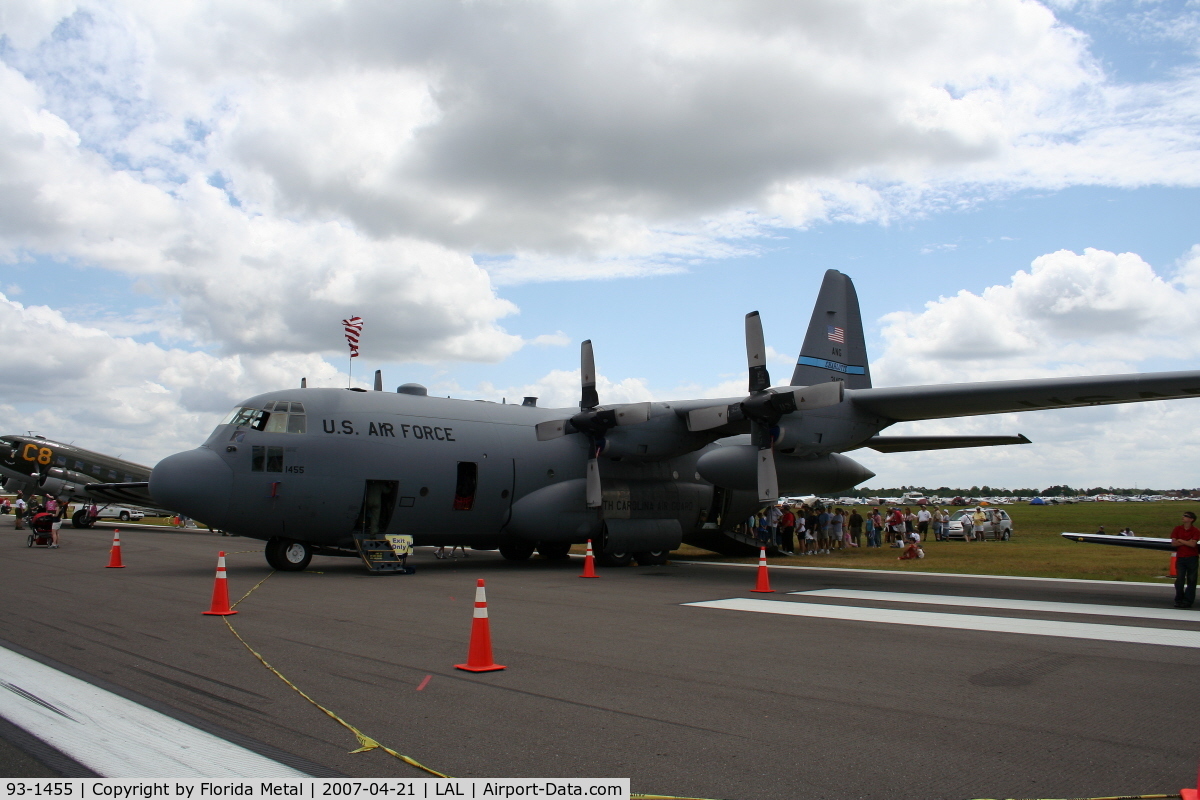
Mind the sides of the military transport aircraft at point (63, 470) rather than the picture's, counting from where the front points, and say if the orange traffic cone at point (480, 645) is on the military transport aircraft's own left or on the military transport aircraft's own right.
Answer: on the military transport aircraft's own left

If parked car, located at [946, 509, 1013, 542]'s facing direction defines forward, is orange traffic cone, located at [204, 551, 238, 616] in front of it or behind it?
in front

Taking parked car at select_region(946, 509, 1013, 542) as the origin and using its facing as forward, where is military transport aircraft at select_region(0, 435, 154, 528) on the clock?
The military transport aircraft is roughly at 1 o'clock from the parked car.

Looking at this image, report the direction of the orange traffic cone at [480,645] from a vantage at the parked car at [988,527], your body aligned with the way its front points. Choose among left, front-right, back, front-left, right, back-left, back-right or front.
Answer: front-left

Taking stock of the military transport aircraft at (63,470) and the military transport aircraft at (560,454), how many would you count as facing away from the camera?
0

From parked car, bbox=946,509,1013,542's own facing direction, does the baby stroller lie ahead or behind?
ahead

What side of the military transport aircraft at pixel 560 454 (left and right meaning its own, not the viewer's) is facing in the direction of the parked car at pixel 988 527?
back

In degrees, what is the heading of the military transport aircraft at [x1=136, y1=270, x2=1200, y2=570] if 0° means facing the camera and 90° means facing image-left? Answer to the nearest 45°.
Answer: approximately 45°

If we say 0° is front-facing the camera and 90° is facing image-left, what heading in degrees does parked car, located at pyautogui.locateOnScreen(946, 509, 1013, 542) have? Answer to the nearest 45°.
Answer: approximately 45°
